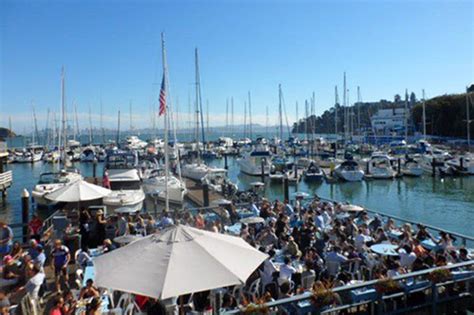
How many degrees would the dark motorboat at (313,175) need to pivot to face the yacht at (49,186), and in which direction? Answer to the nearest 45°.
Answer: approximately 45° to its right

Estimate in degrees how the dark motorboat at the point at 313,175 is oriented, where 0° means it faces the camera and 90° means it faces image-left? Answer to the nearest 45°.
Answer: approximately 0°

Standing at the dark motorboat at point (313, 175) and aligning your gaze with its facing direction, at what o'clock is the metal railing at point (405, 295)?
The metal railing is roughly at 12 o'clock from the dark motorboat.

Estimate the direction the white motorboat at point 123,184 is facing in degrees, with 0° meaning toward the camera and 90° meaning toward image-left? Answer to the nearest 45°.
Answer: approximately 0°
